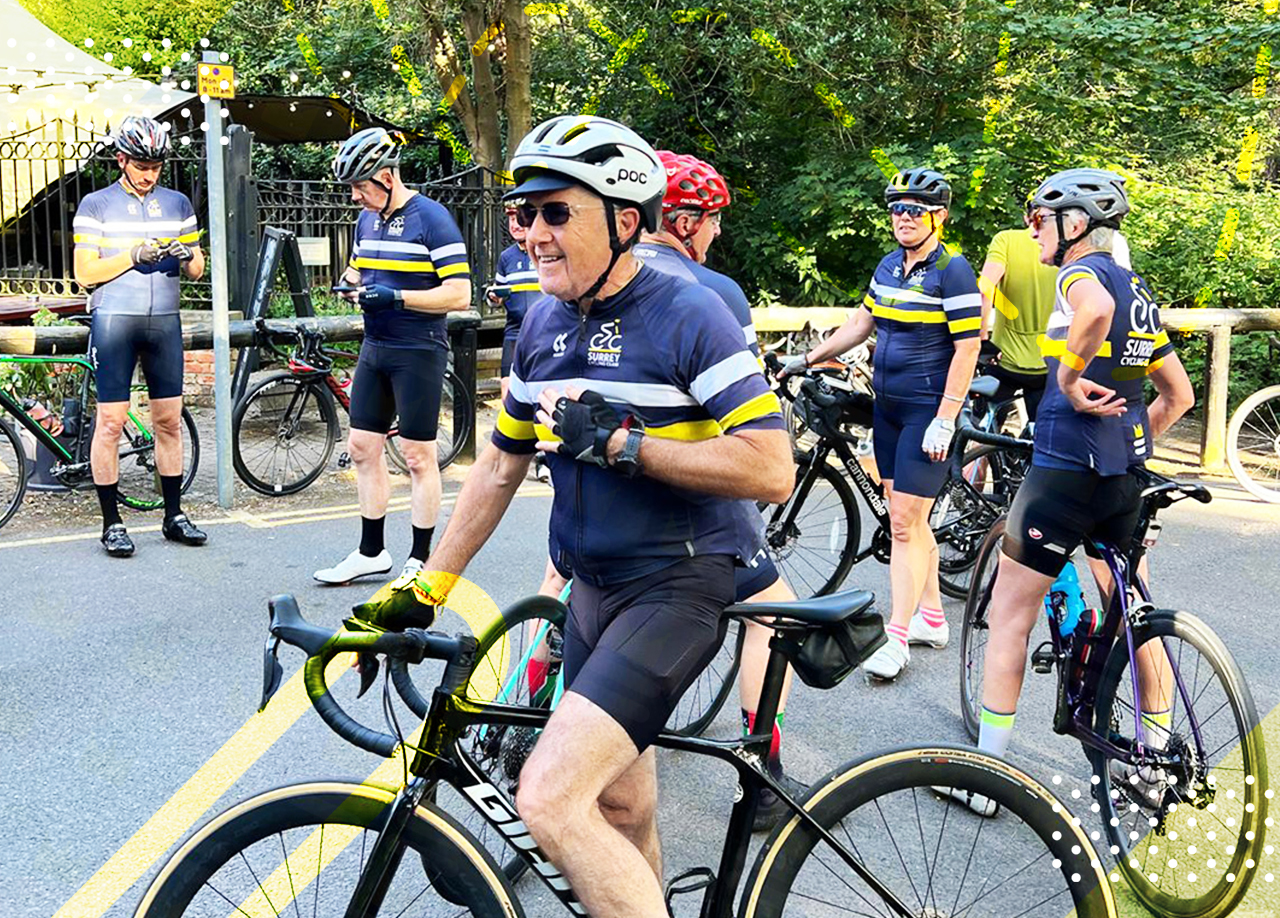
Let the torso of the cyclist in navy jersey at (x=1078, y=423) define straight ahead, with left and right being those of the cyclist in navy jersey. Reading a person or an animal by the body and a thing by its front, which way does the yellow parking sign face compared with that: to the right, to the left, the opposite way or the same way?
the opposite way

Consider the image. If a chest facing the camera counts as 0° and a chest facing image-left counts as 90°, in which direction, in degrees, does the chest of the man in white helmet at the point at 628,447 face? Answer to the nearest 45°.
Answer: approximately 45°

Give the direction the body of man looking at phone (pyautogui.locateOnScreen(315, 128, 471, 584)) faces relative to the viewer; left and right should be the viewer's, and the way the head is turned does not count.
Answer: facing the viewer and to the left of the viewer

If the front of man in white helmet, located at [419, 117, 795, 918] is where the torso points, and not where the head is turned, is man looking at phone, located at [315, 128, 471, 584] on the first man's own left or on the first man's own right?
on the first man's own right

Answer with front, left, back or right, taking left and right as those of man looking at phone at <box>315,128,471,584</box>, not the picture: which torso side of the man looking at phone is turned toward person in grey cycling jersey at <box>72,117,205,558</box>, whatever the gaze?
right

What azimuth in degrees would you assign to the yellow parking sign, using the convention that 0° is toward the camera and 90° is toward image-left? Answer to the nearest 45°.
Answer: approximately 0°

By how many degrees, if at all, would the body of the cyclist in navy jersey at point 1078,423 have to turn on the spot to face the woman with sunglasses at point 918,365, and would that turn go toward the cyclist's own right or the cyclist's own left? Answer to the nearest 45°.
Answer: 0° — they already face them

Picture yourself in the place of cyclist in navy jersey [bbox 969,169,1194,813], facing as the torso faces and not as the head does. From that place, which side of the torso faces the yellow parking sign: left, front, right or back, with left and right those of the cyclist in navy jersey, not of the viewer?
front

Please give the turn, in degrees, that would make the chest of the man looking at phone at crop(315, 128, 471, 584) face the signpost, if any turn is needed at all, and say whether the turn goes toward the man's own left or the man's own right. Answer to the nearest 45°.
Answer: approximately 90° to the man's own right

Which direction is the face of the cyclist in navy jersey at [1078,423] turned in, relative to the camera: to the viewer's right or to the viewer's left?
to the viewer's left

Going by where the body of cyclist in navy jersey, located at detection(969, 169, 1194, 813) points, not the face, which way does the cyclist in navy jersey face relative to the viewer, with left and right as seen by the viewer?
facing away from the viewer and to the left of the viewer

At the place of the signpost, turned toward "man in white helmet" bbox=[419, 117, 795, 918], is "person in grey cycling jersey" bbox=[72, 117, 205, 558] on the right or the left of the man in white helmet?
right

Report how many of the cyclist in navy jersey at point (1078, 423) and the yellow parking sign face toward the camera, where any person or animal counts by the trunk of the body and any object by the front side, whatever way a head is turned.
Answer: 1
